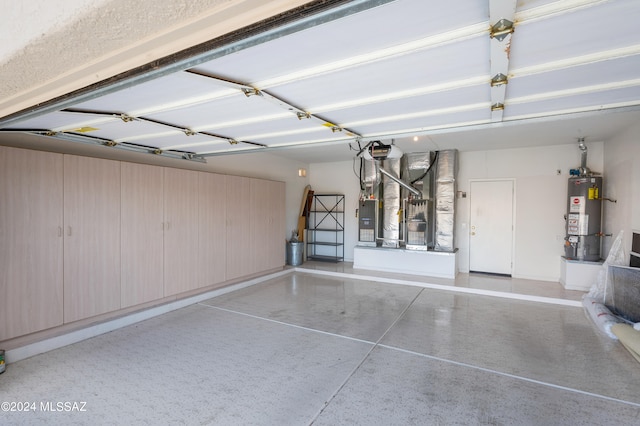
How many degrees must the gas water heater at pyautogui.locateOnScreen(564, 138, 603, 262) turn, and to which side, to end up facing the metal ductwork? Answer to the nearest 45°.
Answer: approximately 45° to its right

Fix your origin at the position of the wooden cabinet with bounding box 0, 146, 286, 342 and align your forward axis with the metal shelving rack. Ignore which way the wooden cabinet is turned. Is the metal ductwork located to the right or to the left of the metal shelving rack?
right

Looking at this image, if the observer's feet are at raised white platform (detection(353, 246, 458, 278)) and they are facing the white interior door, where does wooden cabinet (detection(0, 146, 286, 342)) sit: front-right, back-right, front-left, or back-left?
back-right

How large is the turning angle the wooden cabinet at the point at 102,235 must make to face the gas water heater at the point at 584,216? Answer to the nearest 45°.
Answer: approximately 45° to its left

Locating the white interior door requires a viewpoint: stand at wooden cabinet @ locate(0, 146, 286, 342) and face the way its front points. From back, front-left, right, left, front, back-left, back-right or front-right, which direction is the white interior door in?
front-left

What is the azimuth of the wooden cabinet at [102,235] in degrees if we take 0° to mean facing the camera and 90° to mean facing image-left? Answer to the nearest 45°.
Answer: approximately 315°

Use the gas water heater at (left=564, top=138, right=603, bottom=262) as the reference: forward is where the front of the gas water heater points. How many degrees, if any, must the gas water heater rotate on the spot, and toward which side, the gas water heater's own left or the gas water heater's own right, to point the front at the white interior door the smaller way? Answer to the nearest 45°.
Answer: approximately 45° to the gas water heater's own right

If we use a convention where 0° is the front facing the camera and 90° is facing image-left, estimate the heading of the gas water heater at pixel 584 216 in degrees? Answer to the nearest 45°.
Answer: approximately 45°

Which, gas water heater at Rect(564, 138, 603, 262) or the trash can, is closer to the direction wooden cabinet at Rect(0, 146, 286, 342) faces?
the gas water heater
